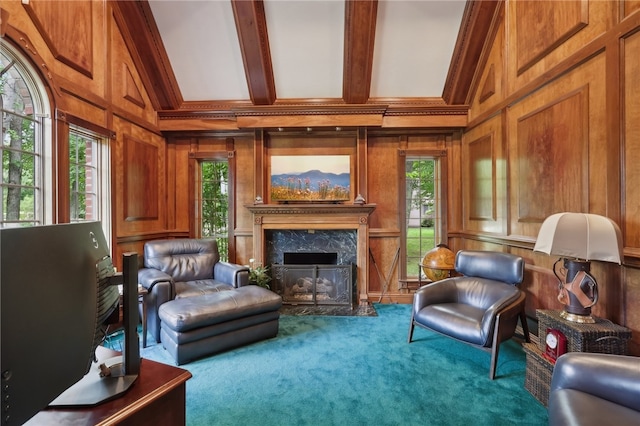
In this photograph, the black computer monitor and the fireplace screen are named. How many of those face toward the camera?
1

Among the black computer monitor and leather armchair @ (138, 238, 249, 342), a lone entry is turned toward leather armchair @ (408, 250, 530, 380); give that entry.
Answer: leather armchair @ (138, 238, 249, 342)

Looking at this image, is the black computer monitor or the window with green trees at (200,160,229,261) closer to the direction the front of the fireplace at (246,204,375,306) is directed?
the black computer monitor

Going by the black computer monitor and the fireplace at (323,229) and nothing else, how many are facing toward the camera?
1

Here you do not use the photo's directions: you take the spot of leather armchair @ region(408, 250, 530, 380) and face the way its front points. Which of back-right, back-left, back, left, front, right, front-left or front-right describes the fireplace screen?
front-right

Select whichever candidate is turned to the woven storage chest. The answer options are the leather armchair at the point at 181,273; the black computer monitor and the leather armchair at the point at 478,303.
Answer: the leather armchair at the point at 181,273

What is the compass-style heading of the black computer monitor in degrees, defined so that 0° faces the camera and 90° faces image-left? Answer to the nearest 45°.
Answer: approximately 135°

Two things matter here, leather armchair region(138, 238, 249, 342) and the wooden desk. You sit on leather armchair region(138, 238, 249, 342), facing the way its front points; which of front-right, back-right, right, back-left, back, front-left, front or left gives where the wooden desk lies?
front-right

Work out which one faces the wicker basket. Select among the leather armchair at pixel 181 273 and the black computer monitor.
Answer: the leather armchair

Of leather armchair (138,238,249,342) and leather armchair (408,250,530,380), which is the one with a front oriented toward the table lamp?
leather armchair (138,238,249,342)

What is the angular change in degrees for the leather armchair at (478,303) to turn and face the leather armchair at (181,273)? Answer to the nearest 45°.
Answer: approximately 45° to its right

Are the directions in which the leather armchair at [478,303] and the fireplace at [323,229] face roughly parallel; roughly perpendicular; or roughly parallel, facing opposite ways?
roughly perpendicular

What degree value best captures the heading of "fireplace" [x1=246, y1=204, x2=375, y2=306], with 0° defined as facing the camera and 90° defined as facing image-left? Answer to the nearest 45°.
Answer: approximately 0°

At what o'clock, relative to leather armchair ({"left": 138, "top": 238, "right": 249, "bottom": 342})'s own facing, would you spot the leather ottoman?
The leather ottoman is roughly at 1 o'clock from the leather armchair.
